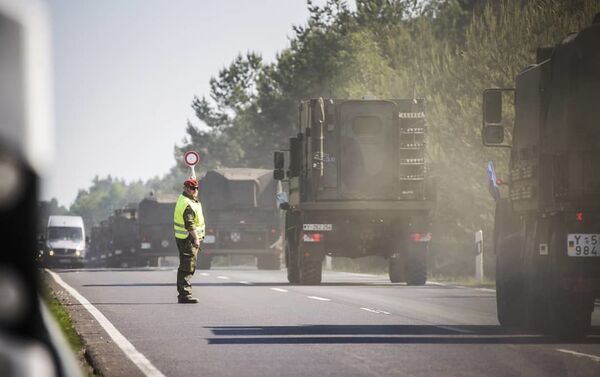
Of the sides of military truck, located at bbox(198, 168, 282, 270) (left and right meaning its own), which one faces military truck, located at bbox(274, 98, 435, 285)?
back

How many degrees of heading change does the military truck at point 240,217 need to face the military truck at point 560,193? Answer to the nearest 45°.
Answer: approximately 180°

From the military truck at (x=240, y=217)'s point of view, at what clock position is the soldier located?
The soldier is roughly at 6 o'clock from the military truck.

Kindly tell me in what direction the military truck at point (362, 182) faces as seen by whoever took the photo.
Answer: facing away from the viewer

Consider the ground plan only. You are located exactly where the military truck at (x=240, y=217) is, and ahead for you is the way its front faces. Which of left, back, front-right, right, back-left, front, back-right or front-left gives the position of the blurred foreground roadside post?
back

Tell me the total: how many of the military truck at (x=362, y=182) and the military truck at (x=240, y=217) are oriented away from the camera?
2

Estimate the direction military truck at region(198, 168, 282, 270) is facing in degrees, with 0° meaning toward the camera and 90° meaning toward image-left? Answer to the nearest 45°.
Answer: approximately 180°
